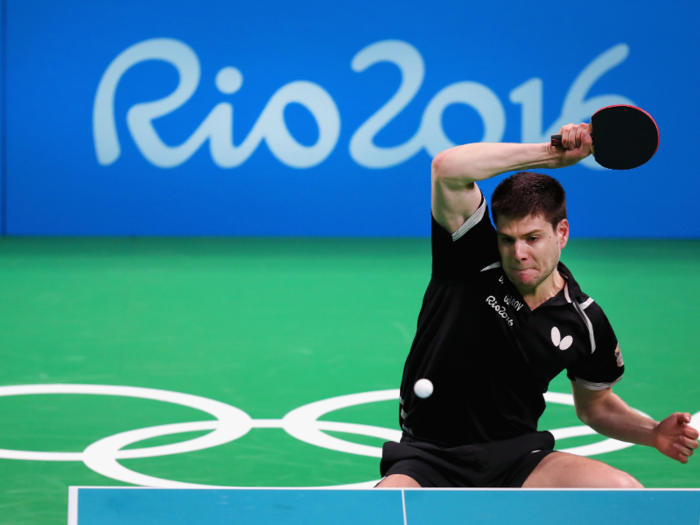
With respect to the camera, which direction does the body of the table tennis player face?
toward the camera
